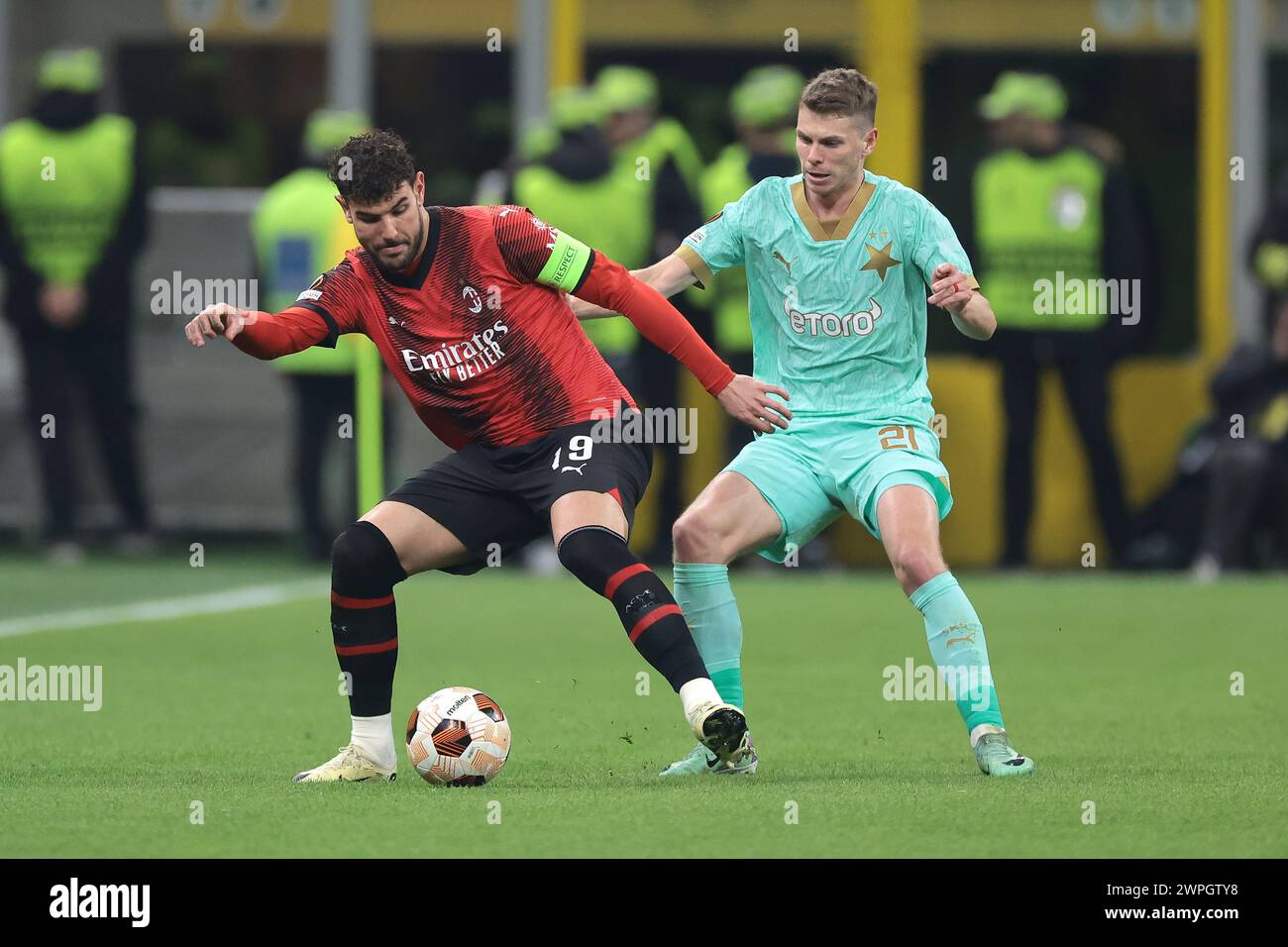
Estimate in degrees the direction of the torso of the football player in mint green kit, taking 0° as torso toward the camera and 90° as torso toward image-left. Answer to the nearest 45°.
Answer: approximately 0°

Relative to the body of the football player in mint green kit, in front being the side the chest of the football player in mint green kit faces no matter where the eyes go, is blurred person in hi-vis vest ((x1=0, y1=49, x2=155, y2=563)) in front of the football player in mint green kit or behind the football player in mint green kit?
behind

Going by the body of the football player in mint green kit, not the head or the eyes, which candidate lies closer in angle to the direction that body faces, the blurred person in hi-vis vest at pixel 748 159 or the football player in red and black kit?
the football player in red and black kit

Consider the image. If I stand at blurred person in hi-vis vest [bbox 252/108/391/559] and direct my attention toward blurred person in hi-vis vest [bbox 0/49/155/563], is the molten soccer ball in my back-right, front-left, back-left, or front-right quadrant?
back-left

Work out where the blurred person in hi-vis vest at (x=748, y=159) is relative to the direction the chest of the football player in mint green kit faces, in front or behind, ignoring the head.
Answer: behind

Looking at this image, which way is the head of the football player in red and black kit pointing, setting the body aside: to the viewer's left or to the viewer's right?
to the viewer's left
